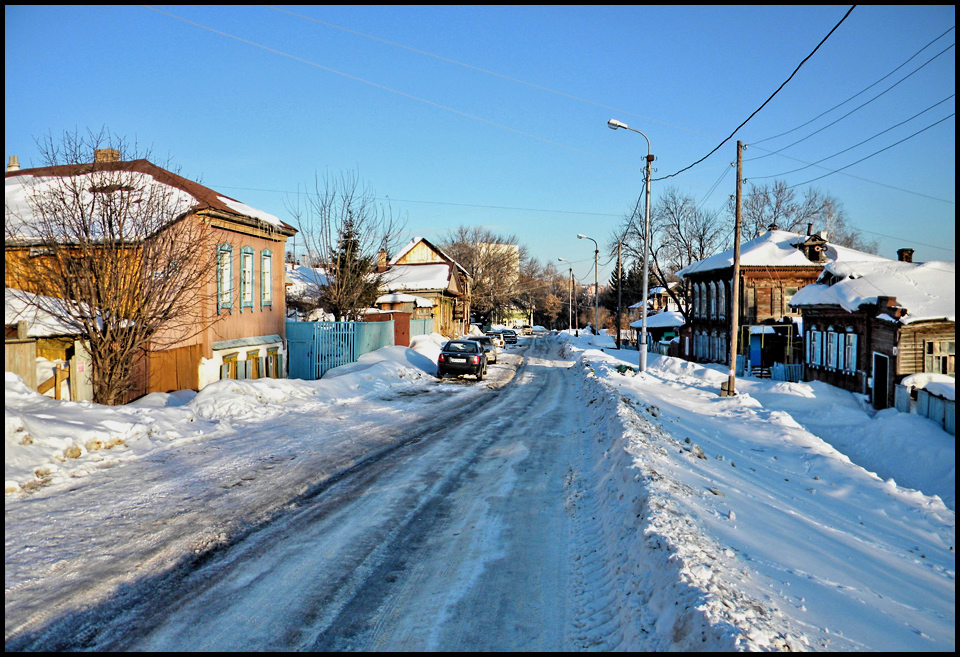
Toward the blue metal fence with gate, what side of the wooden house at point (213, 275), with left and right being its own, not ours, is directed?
left

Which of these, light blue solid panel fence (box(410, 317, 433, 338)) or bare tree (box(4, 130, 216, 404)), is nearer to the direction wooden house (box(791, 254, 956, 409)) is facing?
the bare tree

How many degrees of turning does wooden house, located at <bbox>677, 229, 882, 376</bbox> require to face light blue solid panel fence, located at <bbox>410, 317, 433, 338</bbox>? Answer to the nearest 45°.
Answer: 0° — it already faces it

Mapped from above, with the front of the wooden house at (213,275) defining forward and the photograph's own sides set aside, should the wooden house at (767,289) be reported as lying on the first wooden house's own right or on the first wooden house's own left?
on the first wooden house's own left

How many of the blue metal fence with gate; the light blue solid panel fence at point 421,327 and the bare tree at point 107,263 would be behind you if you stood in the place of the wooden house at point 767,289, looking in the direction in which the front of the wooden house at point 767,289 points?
0

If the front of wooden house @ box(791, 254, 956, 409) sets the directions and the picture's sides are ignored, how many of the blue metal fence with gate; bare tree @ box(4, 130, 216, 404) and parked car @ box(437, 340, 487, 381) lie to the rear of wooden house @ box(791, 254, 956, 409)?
0

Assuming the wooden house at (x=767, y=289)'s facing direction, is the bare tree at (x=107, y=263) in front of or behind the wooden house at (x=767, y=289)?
in front

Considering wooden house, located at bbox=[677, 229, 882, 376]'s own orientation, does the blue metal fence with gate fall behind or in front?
in front

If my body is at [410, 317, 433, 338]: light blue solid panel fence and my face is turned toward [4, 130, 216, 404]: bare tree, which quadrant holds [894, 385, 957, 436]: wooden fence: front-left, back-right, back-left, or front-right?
front-left

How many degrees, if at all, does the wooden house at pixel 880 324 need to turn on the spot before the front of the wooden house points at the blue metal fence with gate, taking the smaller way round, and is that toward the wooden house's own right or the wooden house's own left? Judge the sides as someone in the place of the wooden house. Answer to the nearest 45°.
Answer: approximately 45° to the wooden house's own right

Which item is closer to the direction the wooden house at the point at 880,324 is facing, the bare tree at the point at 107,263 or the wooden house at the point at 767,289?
the bare tree

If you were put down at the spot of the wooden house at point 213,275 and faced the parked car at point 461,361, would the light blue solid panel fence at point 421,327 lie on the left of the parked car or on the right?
left

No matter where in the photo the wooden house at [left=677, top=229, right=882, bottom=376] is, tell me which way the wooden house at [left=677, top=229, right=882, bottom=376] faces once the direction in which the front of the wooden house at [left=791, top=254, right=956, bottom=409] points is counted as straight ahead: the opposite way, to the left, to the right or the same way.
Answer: the same way

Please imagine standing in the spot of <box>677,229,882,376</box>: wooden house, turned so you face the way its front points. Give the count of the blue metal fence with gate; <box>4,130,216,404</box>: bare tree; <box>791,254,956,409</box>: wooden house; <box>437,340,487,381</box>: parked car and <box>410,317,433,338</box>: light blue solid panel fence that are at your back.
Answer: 0

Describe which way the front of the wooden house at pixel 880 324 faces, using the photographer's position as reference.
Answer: facing the viewer and to the left of the viewer

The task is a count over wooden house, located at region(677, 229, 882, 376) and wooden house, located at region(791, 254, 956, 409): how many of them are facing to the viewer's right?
0

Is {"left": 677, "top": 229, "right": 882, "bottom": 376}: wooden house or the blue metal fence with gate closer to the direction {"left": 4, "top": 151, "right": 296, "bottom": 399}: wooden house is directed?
the wooden house

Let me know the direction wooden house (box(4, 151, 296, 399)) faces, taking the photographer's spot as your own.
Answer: facing the viewer and to the right of the viewer

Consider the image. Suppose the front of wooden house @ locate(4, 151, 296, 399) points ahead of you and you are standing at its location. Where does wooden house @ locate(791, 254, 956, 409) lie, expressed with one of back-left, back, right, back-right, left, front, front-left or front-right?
front

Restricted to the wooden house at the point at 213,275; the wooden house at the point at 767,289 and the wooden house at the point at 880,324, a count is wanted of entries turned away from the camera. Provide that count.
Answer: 0
